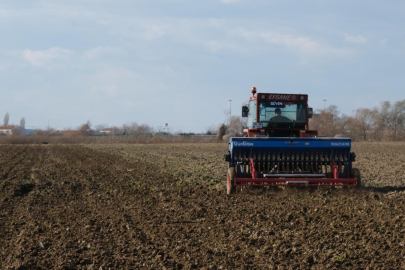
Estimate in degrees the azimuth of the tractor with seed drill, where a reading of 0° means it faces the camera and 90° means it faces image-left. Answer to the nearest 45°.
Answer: approximately 180°
